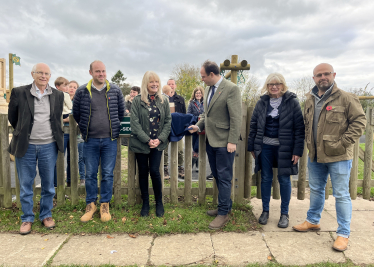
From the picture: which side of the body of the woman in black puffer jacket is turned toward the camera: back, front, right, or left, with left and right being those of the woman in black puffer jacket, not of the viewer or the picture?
front

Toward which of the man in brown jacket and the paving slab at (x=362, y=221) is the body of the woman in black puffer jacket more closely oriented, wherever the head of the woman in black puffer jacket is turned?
the man in brown jacket

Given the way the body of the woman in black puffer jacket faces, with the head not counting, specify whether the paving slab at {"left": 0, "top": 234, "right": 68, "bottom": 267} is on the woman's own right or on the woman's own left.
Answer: on the woman's own right

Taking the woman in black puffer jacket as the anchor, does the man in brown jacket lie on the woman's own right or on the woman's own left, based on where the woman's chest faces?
on the woman's own left

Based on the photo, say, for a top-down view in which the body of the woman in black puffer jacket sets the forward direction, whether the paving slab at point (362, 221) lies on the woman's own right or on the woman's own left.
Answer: on the woman's own left

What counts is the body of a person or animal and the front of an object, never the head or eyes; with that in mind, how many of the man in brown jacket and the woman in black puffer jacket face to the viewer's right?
0

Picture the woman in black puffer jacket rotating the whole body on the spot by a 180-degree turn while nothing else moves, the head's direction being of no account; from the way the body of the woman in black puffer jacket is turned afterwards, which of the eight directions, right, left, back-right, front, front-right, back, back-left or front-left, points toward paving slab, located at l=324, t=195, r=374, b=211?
front-right

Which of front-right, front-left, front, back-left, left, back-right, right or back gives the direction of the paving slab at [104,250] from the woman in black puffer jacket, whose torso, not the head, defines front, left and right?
front-right

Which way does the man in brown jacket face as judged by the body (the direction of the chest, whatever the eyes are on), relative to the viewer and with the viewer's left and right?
facing the viewer and to the left of the viewer

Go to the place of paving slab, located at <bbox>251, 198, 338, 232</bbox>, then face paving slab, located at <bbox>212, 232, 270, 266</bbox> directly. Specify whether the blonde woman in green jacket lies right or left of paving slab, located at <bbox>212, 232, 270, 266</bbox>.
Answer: right

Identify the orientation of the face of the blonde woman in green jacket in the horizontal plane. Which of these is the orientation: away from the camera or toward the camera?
toward the camera
